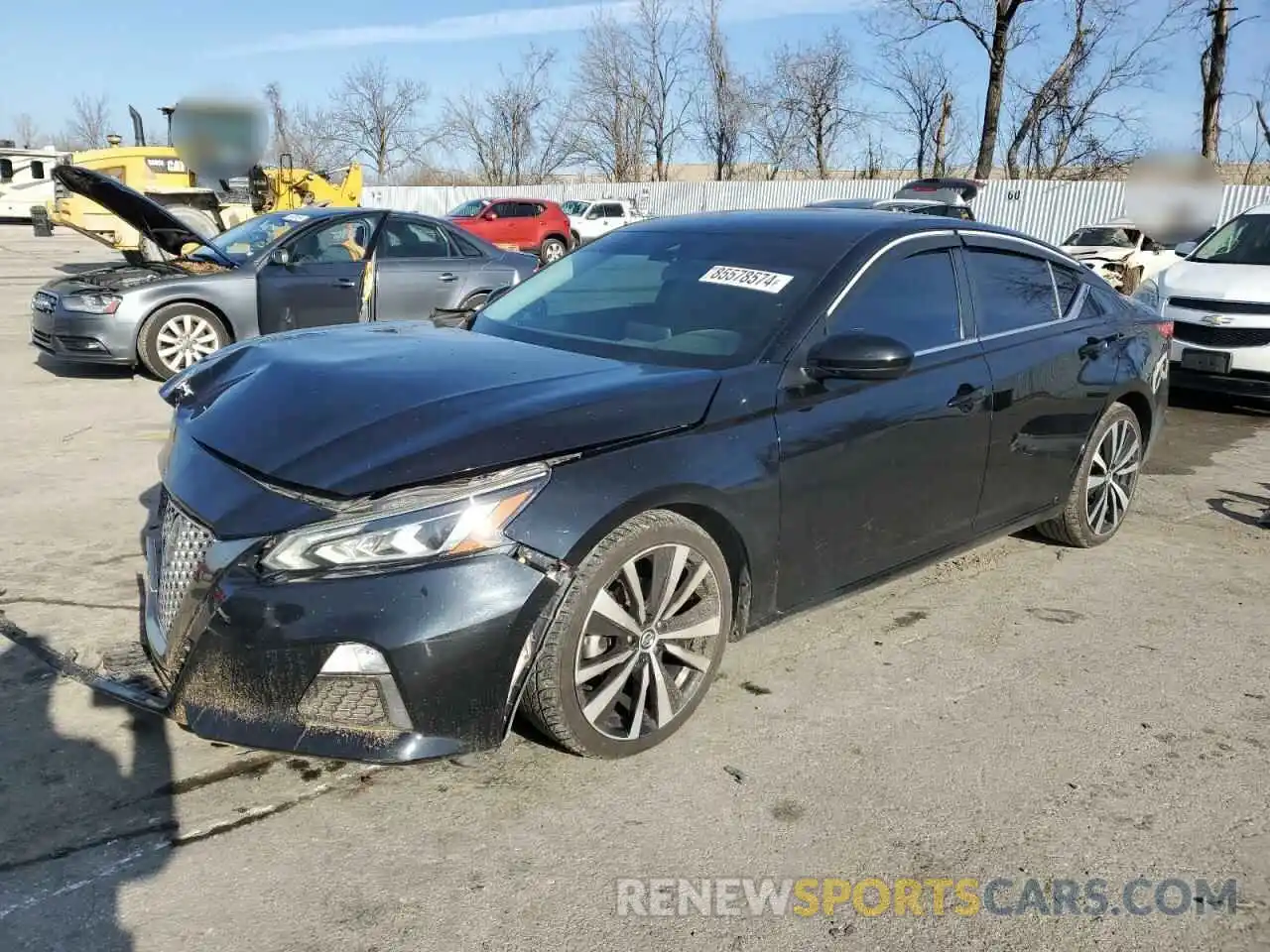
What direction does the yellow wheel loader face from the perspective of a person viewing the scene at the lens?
facing to the right of the viewer

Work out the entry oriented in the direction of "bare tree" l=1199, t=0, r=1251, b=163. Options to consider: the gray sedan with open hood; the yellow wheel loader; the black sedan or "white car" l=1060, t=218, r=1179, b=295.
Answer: the yellow wheel loader

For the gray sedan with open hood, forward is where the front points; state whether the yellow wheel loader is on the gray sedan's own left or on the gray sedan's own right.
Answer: on the gray sedan's own right

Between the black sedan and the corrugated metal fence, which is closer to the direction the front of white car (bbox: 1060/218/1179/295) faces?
the black sedan

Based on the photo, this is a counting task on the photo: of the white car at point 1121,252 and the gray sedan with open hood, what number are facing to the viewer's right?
0

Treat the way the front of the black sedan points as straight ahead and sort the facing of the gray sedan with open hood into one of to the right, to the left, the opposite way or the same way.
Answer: the same way

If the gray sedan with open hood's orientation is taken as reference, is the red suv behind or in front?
behind

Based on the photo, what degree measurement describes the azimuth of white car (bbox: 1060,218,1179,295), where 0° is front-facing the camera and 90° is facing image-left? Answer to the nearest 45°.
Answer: approximately 45°

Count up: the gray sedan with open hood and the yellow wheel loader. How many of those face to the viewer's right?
1

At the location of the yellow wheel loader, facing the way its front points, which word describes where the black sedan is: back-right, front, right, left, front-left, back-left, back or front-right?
right

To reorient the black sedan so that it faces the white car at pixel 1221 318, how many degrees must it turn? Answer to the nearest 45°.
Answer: approximately 180°

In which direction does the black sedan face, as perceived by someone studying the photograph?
facing the viewer and to the left of the viewer

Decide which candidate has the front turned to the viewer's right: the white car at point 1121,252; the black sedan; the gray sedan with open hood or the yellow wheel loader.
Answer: the yellow wheel loader

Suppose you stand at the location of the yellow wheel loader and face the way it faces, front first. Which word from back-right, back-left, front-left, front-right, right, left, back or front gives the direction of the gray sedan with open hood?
right
